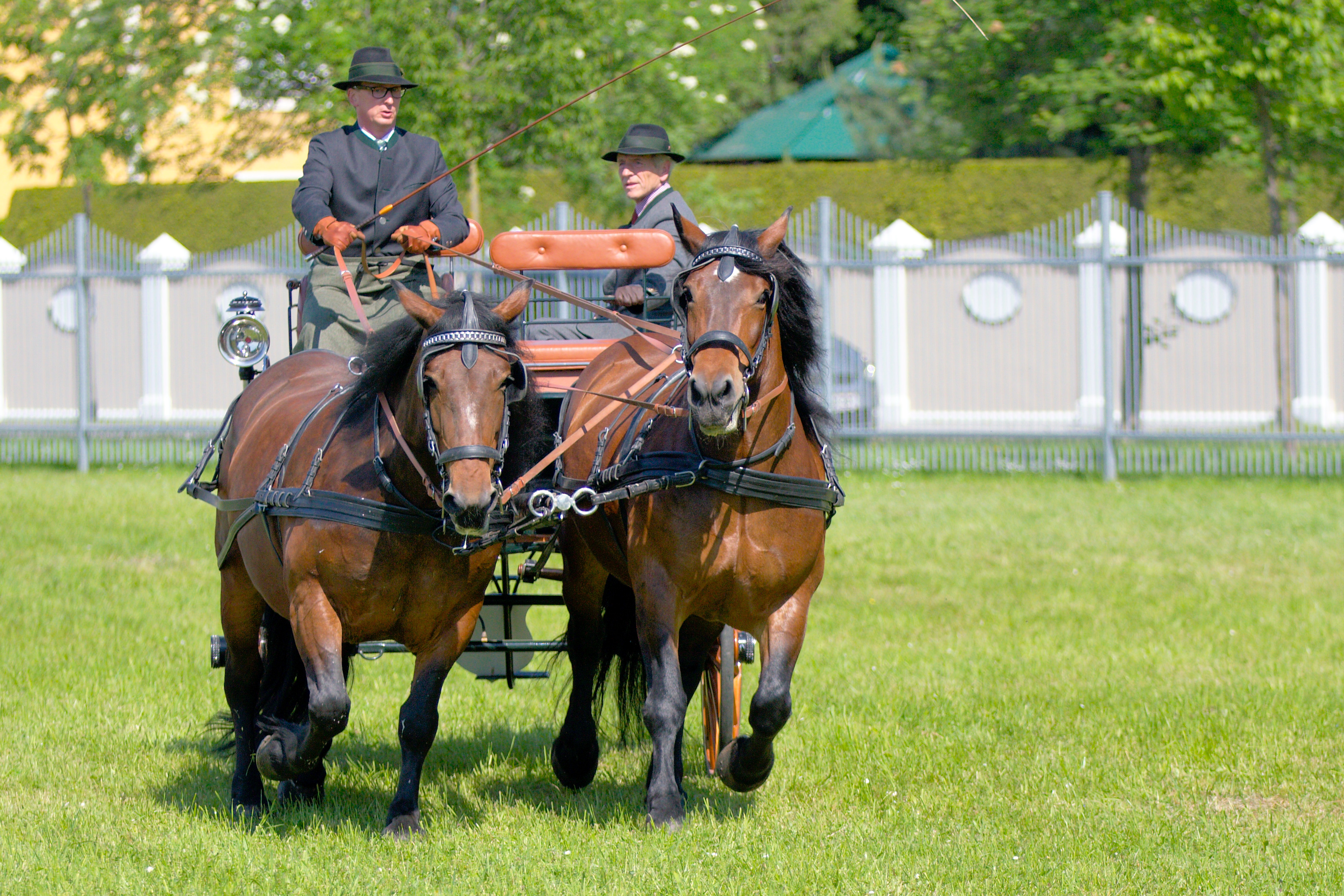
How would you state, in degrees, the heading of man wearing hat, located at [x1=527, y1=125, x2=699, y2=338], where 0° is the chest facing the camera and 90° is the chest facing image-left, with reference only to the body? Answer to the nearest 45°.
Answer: approximately 45°

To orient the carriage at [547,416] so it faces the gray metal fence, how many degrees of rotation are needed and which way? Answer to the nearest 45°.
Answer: approximately 135° to its left

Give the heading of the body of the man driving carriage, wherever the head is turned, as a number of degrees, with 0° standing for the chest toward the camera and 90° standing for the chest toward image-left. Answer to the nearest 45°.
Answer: approximately 0°

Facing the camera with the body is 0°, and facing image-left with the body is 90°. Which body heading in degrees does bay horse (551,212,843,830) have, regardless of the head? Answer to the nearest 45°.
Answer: approximately 315°

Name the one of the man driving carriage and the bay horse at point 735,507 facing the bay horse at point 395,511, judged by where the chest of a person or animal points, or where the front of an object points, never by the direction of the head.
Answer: the man driving carriage

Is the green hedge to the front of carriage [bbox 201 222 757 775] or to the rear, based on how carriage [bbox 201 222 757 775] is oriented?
to the rear

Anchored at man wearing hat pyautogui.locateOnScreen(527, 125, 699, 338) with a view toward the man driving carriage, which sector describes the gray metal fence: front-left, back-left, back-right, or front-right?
back-right

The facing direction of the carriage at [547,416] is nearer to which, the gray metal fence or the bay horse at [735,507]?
the bay horse

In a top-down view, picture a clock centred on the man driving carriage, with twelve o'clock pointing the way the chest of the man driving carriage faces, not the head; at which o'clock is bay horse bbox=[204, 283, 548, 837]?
The bay horse is roughly at 12 o'clock from the man driving carriage.

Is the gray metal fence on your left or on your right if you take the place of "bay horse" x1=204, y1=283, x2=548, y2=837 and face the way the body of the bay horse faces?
on your left
